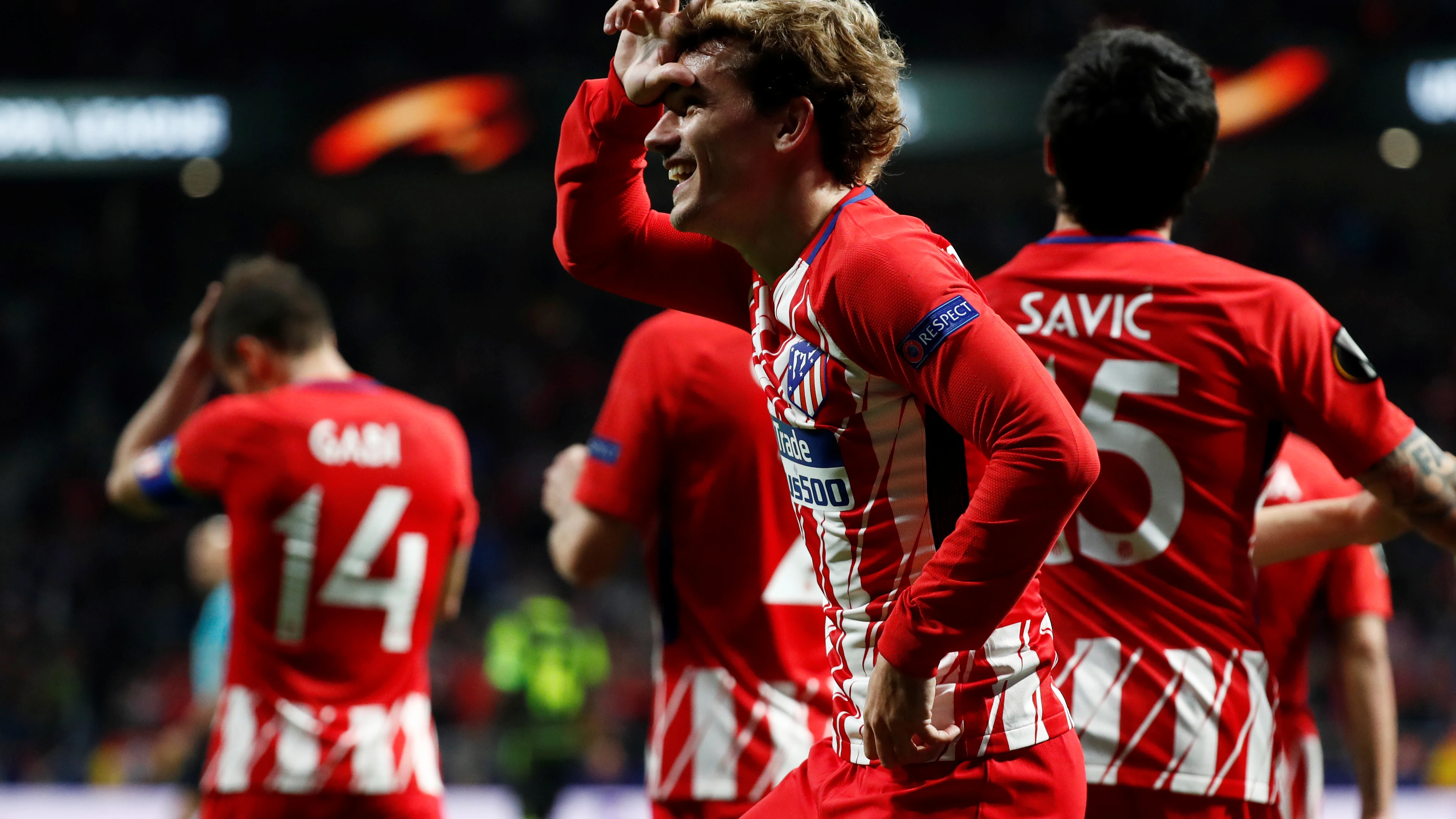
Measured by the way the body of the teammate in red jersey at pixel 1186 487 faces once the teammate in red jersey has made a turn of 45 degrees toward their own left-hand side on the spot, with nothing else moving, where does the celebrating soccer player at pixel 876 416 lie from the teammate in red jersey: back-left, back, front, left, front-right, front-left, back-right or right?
left

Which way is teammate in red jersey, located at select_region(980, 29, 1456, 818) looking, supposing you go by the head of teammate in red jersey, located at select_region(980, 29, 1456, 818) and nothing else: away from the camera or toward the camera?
away from the camera

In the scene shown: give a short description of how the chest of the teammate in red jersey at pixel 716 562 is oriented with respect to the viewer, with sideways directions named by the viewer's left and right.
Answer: facing away from the viewer and to the left of the viewer

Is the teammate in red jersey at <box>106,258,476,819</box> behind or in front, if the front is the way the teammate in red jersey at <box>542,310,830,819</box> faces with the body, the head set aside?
in front

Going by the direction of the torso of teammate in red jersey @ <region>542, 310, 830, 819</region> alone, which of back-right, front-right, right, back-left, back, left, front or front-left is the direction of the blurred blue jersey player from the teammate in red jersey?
front

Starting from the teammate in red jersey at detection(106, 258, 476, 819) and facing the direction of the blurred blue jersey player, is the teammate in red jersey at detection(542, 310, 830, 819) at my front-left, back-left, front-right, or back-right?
back-right

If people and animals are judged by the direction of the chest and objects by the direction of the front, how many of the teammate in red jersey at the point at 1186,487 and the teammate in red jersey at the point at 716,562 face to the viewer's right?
0

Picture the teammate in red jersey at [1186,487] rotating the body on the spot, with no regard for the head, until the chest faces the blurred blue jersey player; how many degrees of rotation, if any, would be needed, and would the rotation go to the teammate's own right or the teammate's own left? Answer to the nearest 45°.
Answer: approximately 45° to the teammate's own left

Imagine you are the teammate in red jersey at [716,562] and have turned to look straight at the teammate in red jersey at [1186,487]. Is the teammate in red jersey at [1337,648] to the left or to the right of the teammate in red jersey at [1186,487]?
left

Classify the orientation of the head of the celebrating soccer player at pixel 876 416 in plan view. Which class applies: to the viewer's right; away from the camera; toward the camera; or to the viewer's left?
to the viewer's left

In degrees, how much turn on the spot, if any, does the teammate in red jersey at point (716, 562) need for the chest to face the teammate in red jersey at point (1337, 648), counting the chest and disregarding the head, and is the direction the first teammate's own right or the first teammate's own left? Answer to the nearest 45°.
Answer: approximately 135° to the first teammate's own right

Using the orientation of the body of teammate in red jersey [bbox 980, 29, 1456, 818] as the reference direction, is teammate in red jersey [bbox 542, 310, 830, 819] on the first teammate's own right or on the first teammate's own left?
on the first teammate's own left

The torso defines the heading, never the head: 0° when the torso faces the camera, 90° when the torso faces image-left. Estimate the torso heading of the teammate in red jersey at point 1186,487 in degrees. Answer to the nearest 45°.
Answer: approximately 180°

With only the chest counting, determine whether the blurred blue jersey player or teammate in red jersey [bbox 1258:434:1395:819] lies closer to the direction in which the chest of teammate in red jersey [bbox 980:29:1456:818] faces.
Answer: the teammate in red jersey
